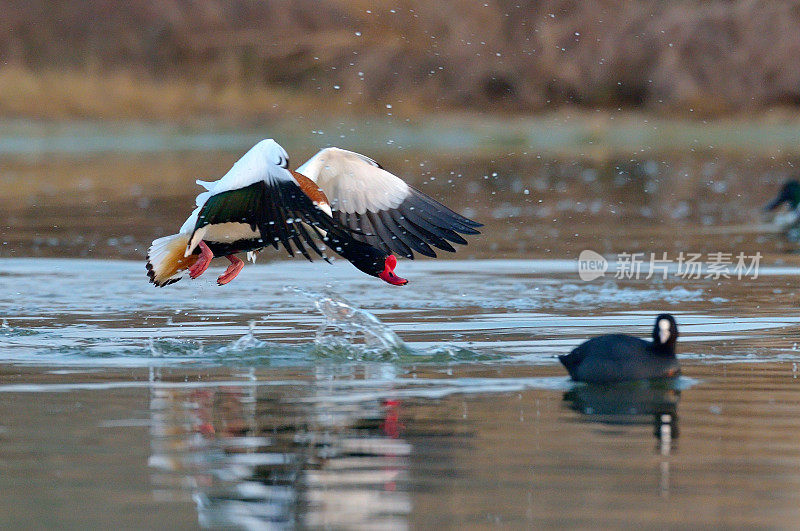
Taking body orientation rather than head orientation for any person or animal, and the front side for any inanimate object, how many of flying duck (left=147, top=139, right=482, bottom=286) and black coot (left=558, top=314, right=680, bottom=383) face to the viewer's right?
2

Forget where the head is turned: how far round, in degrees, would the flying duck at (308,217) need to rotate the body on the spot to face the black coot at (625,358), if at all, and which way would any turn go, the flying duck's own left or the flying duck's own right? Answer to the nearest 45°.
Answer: approximately 45° to the flying duck's own right

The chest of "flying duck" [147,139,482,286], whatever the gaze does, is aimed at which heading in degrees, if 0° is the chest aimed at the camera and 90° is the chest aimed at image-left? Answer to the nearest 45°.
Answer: approximately 270°

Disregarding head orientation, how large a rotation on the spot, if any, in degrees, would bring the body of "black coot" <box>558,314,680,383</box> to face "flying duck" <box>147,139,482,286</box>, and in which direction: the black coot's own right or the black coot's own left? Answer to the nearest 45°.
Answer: approximately 135° to the black coot's own left

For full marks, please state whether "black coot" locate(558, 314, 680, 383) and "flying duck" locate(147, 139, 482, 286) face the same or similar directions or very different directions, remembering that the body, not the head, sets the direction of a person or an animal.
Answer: same or similar directions

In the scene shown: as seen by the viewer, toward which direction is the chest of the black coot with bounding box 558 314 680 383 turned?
to the viewer's right
